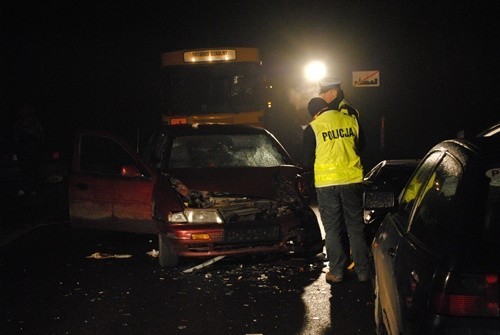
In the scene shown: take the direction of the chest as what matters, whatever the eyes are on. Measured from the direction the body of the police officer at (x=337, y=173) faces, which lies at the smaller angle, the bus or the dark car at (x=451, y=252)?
the bus

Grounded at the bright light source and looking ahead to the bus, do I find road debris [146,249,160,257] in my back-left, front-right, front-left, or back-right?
front-left

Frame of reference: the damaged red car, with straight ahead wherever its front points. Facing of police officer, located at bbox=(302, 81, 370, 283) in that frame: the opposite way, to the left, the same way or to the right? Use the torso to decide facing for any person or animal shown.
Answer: the opposite way

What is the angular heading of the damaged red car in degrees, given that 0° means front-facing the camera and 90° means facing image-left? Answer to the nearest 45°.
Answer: approximately 0°

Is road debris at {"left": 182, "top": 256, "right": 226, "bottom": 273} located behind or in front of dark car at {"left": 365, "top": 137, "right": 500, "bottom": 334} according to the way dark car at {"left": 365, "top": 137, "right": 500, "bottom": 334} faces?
in front

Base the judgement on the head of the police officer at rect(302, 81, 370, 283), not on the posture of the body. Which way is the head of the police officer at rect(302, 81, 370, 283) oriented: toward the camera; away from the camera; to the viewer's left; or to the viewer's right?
away from the camera

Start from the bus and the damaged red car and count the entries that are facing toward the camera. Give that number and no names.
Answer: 2

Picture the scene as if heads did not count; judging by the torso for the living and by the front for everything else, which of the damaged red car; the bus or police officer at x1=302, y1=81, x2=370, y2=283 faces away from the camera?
the police officer

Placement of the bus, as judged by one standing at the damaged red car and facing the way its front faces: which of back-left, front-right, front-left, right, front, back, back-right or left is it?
back

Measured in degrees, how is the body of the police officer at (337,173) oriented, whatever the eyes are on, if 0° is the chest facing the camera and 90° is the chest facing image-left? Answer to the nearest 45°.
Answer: approximately 180°

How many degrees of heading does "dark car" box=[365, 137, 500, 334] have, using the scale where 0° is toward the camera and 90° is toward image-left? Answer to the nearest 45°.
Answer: approximately 135°

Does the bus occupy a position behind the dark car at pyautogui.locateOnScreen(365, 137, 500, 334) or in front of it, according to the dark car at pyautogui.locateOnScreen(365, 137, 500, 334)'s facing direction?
in front

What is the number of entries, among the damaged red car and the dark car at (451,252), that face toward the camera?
1

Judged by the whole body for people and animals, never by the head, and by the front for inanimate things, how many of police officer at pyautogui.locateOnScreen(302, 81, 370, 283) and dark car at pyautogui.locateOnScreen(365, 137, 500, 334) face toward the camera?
0
